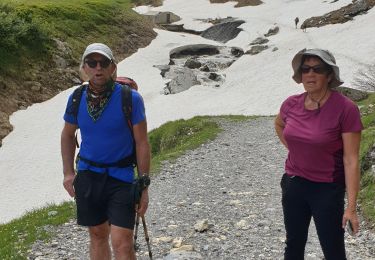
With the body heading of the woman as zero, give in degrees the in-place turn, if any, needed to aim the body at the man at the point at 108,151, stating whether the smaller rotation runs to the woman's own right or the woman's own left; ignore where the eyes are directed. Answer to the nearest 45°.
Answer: approximately 45° to the woman's own right

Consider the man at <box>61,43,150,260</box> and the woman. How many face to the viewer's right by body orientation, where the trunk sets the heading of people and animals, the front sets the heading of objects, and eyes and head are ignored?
0

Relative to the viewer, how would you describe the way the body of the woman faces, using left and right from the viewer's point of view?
facing the viewer and to the left of the viewer

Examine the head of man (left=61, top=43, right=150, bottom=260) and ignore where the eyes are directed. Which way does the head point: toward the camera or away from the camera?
toward the camera

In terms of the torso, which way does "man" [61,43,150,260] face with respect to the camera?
toward the camera

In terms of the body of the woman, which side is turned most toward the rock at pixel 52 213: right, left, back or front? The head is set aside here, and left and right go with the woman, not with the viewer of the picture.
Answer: right

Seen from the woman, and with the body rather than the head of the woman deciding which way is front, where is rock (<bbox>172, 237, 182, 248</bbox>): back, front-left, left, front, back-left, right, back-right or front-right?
right

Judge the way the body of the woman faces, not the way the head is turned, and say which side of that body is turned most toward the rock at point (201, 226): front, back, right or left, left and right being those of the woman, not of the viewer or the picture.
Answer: right
